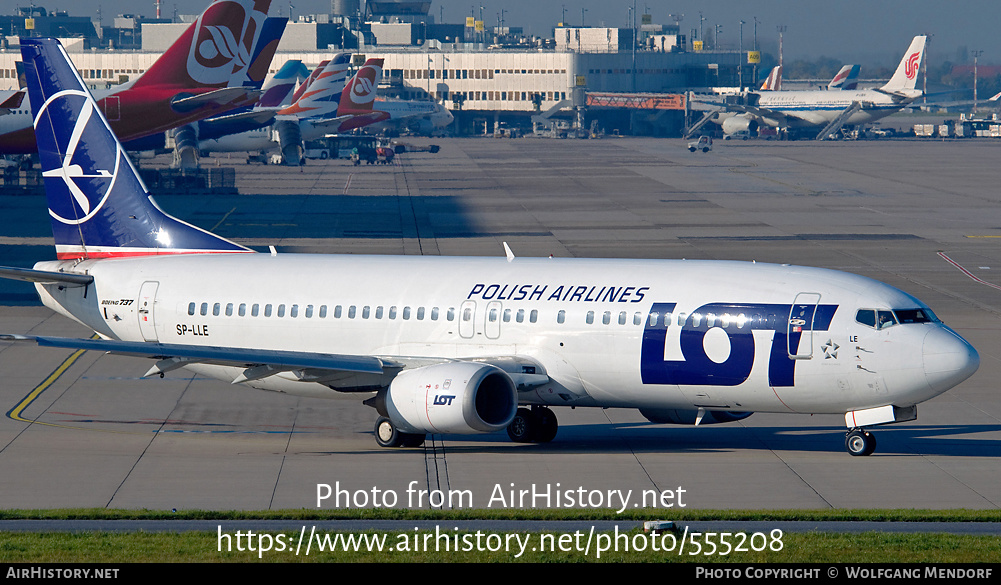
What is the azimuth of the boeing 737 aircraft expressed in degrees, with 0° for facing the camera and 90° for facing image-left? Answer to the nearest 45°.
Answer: approximately 315°
